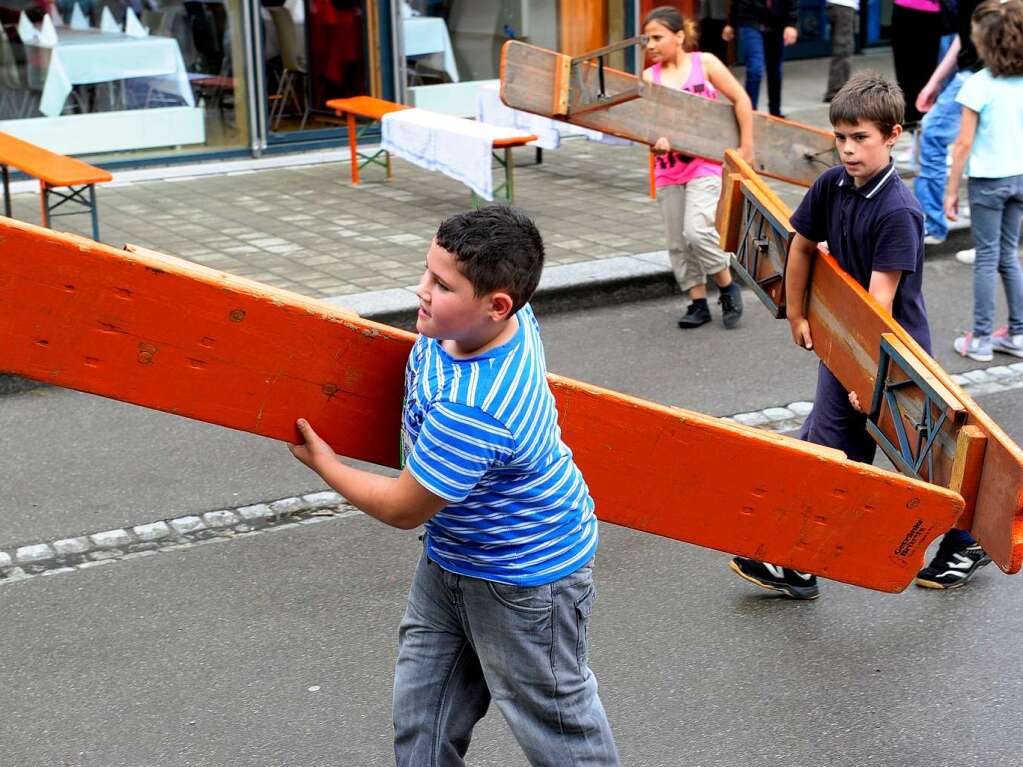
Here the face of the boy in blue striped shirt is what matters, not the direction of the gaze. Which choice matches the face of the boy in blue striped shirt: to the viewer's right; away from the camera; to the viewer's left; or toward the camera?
to the viewer's left

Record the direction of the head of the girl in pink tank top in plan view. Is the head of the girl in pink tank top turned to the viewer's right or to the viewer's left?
to the viewer's left

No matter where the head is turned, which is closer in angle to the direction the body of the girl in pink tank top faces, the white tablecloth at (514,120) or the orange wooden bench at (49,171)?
the orange wooden bench
